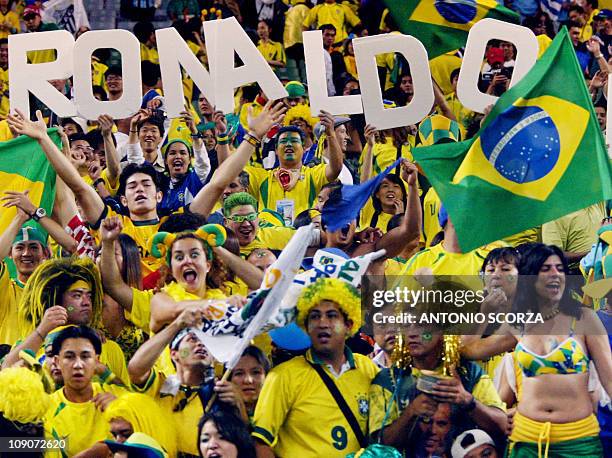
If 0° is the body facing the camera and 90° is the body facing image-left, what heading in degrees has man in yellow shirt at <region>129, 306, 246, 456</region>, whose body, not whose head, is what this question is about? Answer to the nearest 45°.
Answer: approximately 315°

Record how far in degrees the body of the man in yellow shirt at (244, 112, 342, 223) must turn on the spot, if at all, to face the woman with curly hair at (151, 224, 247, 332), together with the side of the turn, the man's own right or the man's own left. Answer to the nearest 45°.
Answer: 0° — they already face them

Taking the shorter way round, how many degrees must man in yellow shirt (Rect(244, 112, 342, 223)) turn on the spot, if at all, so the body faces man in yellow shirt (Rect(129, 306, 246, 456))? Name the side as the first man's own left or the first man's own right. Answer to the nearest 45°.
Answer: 0° — they already face them

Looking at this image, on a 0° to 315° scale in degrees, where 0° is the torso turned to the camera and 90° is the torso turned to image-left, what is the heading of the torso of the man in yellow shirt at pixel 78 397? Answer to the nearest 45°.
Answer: approximately 0°

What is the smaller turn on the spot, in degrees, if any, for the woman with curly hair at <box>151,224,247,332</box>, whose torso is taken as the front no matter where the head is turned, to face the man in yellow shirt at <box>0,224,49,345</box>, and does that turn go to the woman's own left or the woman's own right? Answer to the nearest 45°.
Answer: approximately 135° to the woman's own right

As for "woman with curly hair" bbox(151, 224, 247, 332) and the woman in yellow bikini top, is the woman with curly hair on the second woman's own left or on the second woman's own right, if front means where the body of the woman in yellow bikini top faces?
on the second woman's own right

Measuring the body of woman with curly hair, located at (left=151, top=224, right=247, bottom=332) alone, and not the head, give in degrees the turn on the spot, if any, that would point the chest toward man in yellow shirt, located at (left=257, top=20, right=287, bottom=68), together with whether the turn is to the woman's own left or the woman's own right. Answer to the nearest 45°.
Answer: approximately 180°
